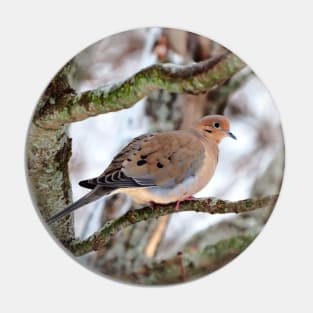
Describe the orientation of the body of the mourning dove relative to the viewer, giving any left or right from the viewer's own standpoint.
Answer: facing to the right of the viewer
